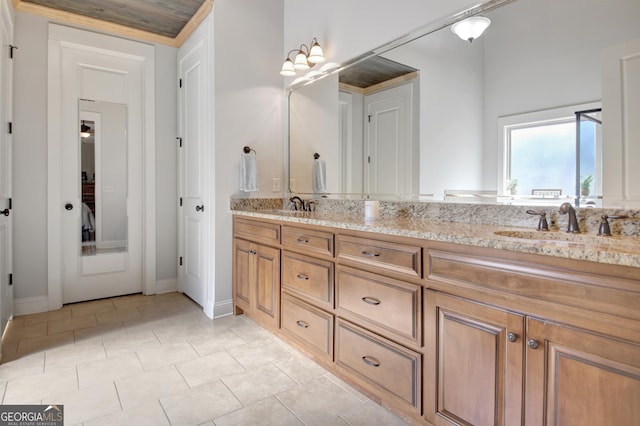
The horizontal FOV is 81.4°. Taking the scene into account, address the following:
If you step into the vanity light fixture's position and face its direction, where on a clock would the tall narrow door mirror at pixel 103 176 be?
The tall narrow door mirror is roughly at 2 o'clock from the vanity light fixture.

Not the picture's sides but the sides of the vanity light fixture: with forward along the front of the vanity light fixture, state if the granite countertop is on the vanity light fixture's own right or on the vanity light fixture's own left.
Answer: on the vanity light fixture's own left

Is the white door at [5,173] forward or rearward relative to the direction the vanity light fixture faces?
forward

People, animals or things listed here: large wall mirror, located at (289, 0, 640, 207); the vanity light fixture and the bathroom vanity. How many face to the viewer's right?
0

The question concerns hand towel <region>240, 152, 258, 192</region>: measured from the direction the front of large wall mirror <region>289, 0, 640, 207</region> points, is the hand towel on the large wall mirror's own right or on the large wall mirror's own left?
on the large wall mirror's own right

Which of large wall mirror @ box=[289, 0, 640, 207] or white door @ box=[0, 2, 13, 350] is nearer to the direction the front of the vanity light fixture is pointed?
the white door

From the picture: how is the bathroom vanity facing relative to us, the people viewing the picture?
facing the viewer and to the left of the viewer
